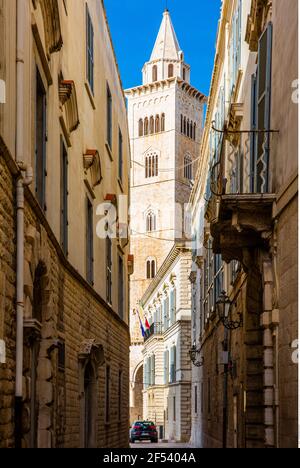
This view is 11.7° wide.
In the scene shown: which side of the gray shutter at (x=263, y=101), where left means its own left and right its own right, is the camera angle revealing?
left

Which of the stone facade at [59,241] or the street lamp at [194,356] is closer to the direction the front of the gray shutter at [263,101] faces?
the stone facade

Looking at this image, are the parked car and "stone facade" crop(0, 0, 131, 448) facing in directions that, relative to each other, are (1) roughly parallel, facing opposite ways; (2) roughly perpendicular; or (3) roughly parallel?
roughly perpendicular

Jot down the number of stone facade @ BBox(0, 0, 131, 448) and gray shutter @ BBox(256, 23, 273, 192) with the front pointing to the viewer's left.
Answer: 1

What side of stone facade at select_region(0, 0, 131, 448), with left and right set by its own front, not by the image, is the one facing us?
right

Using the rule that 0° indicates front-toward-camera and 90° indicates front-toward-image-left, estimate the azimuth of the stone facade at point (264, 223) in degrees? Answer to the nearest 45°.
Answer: approximately 90°

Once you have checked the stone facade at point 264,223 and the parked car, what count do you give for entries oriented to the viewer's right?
0
